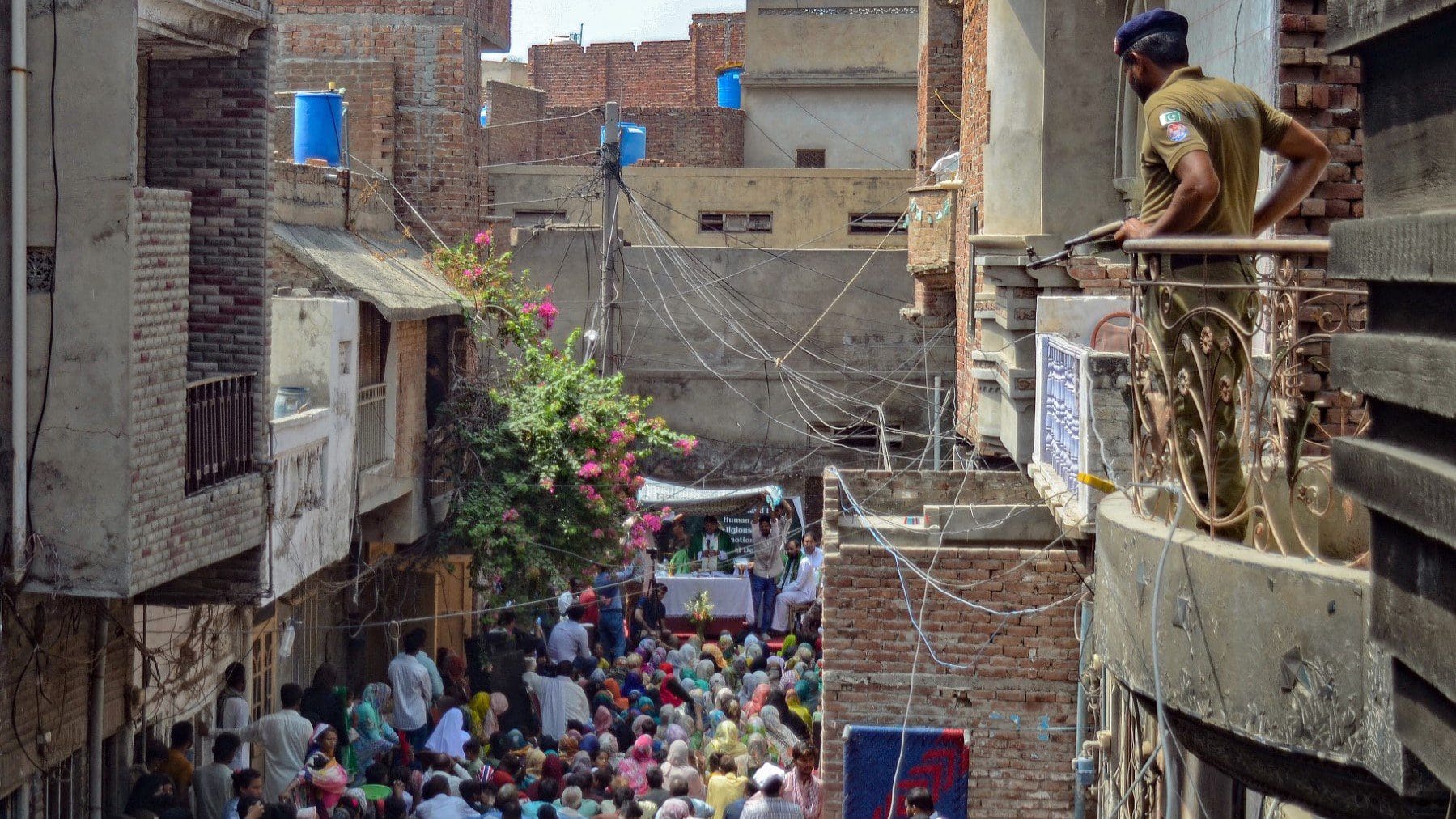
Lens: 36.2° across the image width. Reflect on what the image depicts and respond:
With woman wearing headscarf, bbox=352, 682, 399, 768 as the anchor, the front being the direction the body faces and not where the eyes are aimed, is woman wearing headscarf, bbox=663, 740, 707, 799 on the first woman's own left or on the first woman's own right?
on the first woman's own right

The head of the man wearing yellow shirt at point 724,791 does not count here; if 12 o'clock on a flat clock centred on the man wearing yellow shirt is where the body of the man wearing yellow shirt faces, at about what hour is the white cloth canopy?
The white cloth canopy is roughly at 12 o'clock from the man wearing yellow shirt.

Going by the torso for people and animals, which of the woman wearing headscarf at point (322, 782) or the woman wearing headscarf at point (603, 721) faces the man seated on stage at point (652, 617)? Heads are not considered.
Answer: the woman wearing headscarf at point (603, 721)

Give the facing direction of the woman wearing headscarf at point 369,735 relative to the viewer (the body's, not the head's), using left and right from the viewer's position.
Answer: facing away from the viewer and to the right of the viewer

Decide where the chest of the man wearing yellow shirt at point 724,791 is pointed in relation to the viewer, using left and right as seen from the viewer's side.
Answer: facing away from the viewer

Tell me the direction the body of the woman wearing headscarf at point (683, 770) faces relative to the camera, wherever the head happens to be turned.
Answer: away from the camera

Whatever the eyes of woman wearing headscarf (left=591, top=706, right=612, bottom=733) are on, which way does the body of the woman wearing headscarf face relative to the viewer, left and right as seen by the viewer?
facing away from the viewer

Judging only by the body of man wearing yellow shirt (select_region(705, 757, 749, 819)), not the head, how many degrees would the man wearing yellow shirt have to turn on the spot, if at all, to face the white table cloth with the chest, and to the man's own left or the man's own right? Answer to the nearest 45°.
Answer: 0° — they already face it

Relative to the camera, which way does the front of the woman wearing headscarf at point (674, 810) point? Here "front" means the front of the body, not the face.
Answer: away from the camera
